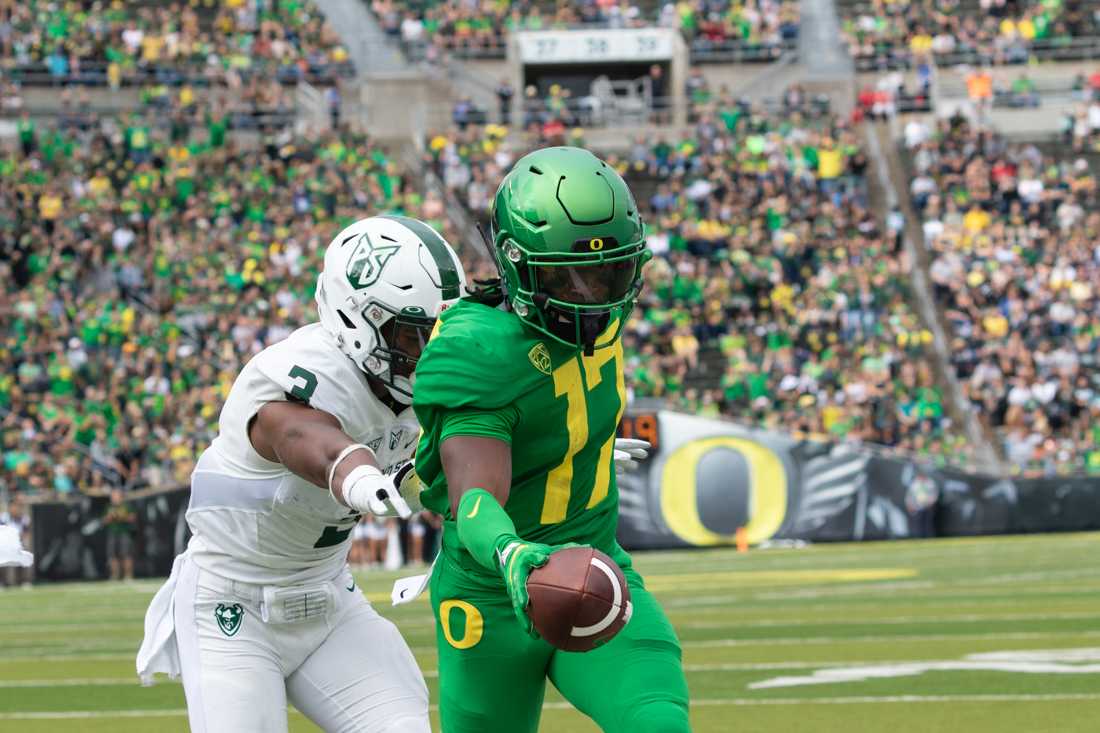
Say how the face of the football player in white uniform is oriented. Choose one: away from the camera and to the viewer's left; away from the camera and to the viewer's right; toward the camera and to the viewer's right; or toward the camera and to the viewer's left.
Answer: toward the camera and to the viewer's right

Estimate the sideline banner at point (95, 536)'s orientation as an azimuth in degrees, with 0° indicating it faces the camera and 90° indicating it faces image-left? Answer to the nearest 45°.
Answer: approximately 0°

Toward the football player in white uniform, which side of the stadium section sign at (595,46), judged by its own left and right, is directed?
front

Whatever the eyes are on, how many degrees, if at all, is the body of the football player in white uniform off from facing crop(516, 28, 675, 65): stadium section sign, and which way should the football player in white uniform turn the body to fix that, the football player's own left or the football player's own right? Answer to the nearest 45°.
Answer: approximately 135° to the football player's own left

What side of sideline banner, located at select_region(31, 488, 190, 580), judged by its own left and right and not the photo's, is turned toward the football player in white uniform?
front

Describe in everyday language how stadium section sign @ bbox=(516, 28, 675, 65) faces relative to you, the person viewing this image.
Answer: facing the viewer

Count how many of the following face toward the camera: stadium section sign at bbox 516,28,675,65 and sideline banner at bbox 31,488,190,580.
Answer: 2

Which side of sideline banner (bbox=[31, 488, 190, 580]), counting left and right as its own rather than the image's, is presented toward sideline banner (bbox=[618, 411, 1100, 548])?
left

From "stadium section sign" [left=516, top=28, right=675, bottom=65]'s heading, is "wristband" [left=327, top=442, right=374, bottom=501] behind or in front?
in front
